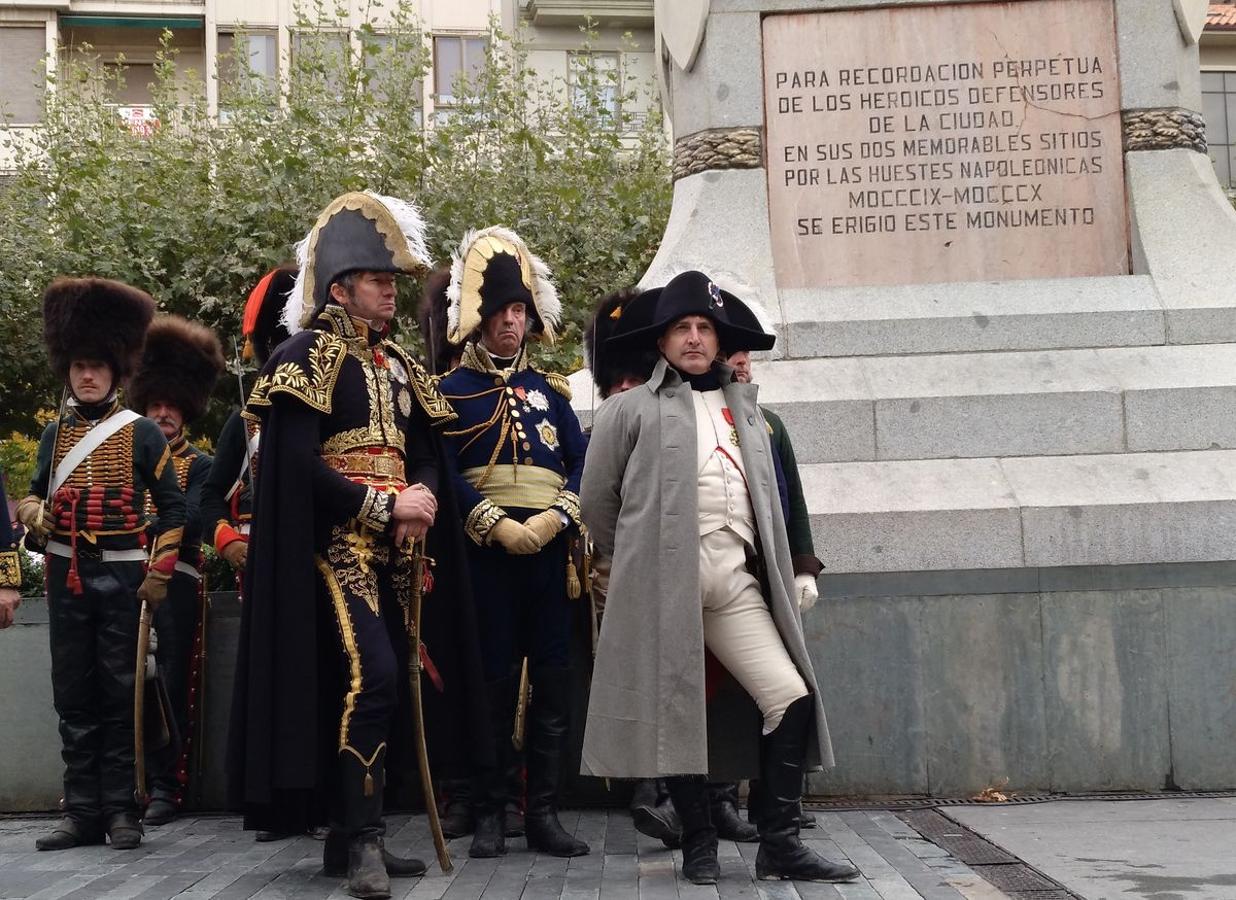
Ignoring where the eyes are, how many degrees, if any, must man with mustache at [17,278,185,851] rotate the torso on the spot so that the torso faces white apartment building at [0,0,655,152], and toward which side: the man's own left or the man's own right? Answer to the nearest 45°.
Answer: approximately 180°

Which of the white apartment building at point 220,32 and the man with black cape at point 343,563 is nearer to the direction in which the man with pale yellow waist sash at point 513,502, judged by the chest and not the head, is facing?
the man with black cape

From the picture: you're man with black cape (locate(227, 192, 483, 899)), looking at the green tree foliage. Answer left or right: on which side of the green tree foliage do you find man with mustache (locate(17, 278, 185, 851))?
left

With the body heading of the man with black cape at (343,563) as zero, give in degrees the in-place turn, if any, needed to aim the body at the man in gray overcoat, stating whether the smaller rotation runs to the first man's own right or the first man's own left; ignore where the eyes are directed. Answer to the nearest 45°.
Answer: approximately 45° to the first man's own left

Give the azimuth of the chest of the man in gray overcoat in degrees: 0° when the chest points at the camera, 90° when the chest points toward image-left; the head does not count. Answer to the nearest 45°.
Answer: approximately 315°

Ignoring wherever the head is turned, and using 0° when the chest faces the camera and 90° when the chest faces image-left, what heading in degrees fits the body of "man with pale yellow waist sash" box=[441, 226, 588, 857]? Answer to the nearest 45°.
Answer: approximately 0°

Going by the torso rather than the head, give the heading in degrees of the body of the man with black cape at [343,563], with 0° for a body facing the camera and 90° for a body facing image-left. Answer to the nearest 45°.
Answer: approximately 315°

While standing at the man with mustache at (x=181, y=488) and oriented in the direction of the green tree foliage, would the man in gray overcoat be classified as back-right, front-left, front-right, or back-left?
back-right
